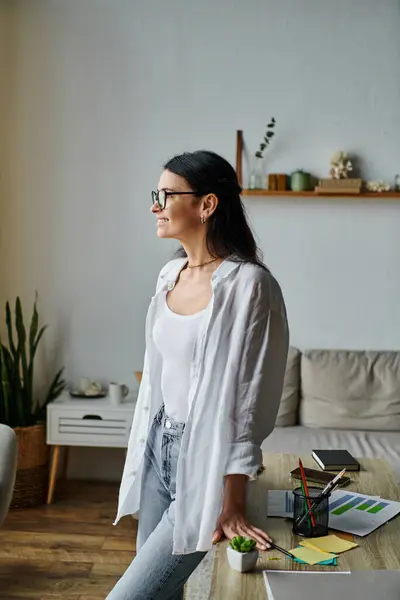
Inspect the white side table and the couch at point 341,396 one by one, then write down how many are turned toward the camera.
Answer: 2

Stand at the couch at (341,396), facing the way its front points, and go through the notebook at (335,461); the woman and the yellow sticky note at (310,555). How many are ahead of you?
3

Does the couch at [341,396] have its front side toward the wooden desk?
yes

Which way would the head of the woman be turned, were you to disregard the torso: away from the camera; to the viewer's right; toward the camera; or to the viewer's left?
to the viewer's left

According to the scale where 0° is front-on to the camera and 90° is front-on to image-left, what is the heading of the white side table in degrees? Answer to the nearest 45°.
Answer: approximately 0°

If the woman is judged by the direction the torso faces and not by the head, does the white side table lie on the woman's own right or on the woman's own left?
on the woman's own right
